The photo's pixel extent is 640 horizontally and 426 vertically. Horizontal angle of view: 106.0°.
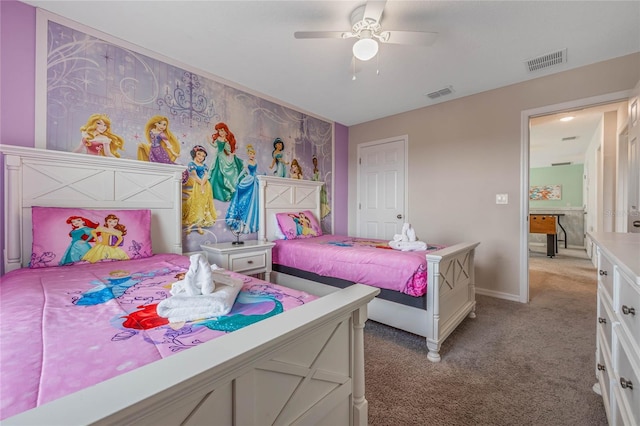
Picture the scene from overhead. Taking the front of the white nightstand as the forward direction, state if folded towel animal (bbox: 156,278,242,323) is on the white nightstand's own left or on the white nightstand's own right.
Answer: on the white nightstand's own right

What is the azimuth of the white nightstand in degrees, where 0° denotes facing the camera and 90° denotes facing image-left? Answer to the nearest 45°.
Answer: approximately 315°

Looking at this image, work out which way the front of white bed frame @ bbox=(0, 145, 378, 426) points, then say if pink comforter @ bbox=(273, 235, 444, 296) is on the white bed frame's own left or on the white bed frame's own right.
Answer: on the white bed frame's own left

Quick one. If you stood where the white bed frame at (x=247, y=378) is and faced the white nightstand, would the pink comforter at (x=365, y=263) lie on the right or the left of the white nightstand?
right

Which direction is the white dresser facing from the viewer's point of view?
to the viewer's left

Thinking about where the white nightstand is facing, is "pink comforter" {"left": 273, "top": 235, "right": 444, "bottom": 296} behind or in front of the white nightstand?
in front

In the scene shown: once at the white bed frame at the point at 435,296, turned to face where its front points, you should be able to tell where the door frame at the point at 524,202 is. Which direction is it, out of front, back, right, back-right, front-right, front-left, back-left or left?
left

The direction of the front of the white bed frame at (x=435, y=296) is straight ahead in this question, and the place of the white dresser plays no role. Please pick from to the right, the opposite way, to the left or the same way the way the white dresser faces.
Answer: the opposite way

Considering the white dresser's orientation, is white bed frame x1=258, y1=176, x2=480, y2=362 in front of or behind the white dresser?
in front

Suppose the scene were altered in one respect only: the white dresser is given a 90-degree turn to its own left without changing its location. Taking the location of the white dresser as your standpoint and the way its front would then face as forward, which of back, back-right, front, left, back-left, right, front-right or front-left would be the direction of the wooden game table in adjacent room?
back
